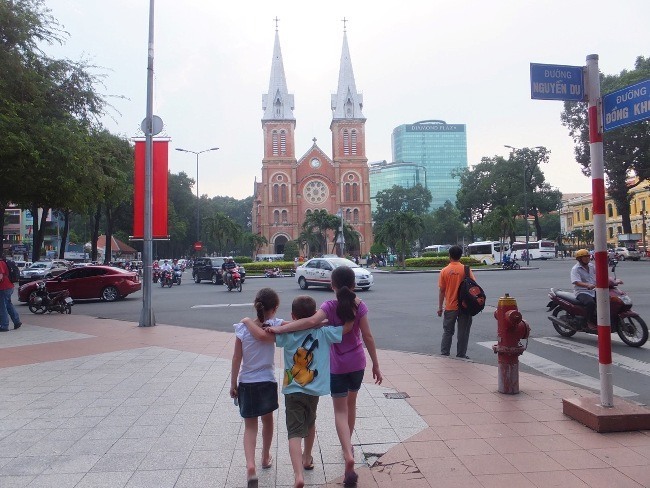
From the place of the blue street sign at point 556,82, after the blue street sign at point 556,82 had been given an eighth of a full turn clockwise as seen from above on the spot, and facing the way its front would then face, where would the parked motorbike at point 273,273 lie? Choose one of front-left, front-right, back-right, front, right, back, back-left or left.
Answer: right

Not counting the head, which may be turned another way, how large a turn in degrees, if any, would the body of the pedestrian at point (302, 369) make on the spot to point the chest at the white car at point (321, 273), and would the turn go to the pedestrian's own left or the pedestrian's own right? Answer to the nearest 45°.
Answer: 0° — they already face it

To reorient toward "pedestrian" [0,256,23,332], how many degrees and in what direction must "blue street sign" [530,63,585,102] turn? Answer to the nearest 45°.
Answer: approximately 90° to its right

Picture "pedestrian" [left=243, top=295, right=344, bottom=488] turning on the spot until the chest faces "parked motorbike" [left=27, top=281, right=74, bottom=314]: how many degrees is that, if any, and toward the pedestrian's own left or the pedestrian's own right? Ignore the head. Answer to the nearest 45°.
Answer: approximately 45° to the pedestrian's own left

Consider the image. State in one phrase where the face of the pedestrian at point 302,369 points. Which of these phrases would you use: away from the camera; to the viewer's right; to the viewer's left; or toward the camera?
away from the camera

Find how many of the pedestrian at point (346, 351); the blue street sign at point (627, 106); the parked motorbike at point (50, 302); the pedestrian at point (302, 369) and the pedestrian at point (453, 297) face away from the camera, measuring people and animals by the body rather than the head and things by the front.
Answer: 3

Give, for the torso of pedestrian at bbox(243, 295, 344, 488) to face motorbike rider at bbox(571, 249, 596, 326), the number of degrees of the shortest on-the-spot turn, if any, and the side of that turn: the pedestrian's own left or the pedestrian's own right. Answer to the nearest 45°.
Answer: approximately 45° to the pedestrian's own right

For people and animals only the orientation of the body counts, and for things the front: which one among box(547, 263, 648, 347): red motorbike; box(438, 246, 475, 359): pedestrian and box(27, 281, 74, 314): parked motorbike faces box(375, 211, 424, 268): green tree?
the pedestrian

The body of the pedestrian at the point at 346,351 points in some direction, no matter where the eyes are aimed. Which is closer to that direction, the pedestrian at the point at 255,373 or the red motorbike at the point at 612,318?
the red motorbike

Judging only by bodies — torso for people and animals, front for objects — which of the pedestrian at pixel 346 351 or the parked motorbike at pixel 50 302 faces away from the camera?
the pedestrian

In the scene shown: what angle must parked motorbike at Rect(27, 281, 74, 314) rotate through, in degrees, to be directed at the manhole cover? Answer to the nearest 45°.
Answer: approximately 90° to its left

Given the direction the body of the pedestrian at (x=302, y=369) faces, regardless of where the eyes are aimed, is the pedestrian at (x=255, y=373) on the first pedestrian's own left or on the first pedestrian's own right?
on the first pedestrian's own left

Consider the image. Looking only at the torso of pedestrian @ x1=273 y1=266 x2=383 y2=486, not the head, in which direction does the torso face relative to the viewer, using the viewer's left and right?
facing away from the viewer

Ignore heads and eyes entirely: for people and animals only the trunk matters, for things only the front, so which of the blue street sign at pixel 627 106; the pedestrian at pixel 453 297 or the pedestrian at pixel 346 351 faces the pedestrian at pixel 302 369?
the blue street sign

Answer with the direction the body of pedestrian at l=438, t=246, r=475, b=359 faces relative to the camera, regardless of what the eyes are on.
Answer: away from the camera

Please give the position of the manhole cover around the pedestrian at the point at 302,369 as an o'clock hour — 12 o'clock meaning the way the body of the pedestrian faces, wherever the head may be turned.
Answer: The manhole cover is roughly at 1 o'clock from the pedestrian.
